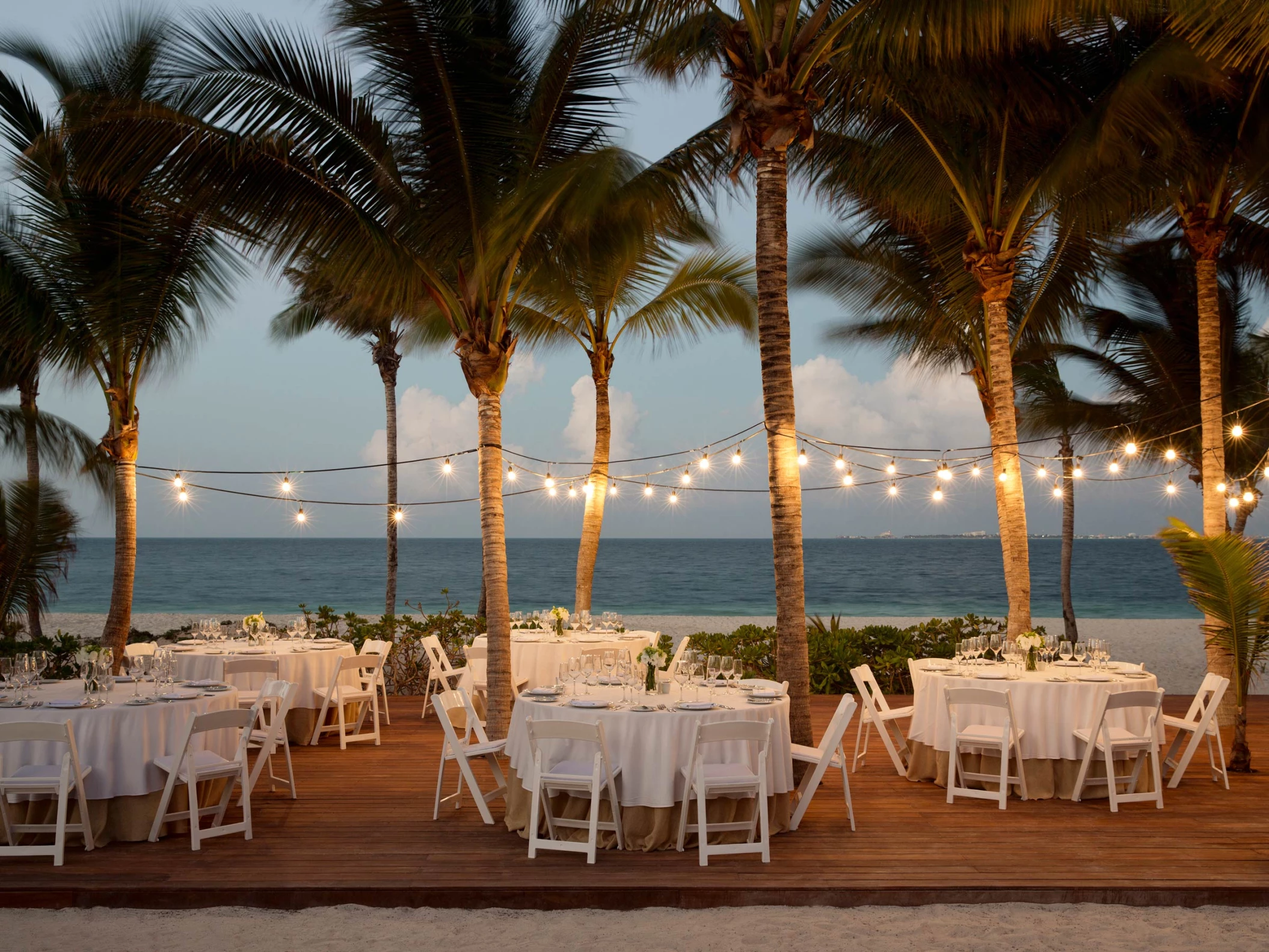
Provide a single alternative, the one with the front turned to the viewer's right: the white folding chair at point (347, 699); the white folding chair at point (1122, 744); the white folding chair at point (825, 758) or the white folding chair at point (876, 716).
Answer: the white folding chair at point (876, 716)

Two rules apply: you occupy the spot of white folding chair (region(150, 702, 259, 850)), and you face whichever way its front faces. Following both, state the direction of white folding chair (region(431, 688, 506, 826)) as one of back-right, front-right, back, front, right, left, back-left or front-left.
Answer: back-right

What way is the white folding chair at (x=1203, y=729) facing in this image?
to the viewer's left

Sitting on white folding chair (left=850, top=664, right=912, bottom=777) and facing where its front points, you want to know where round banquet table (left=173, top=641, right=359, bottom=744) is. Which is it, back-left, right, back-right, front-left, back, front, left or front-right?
back

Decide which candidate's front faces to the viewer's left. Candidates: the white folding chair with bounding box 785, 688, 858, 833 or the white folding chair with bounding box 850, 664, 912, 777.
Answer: the white folding chair with bounding box 785, 688, 858, 833

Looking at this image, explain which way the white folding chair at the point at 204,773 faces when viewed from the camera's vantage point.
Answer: facing away from the viewer and to the left of the viewer

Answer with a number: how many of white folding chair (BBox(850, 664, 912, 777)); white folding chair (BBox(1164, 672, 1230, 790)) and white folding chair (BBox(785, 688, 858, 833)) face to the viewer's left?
2

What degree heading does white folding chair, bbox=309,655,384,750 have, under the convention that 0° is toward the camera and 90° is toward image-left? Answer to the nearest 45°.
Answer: approximately 135°

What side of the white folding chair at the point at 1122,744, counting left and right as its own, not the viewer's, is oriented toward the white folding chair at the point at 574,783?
left

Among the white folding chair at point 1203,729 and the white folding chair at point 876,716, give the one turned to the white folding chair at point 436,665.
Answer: the white folding chair at point 1203,729

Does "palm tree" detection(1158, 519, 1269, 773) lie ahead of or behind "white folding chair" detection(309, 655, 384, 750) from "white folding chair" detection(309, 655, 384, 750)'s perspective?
behind

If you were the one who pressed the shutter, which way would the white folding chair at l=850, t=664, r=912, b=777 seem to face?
facing to the right of the viewer

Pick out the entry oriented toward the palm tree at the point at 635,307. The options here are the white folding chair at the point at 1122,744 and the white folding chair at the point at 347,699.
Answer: the white folding chair at the point at 1122,744
